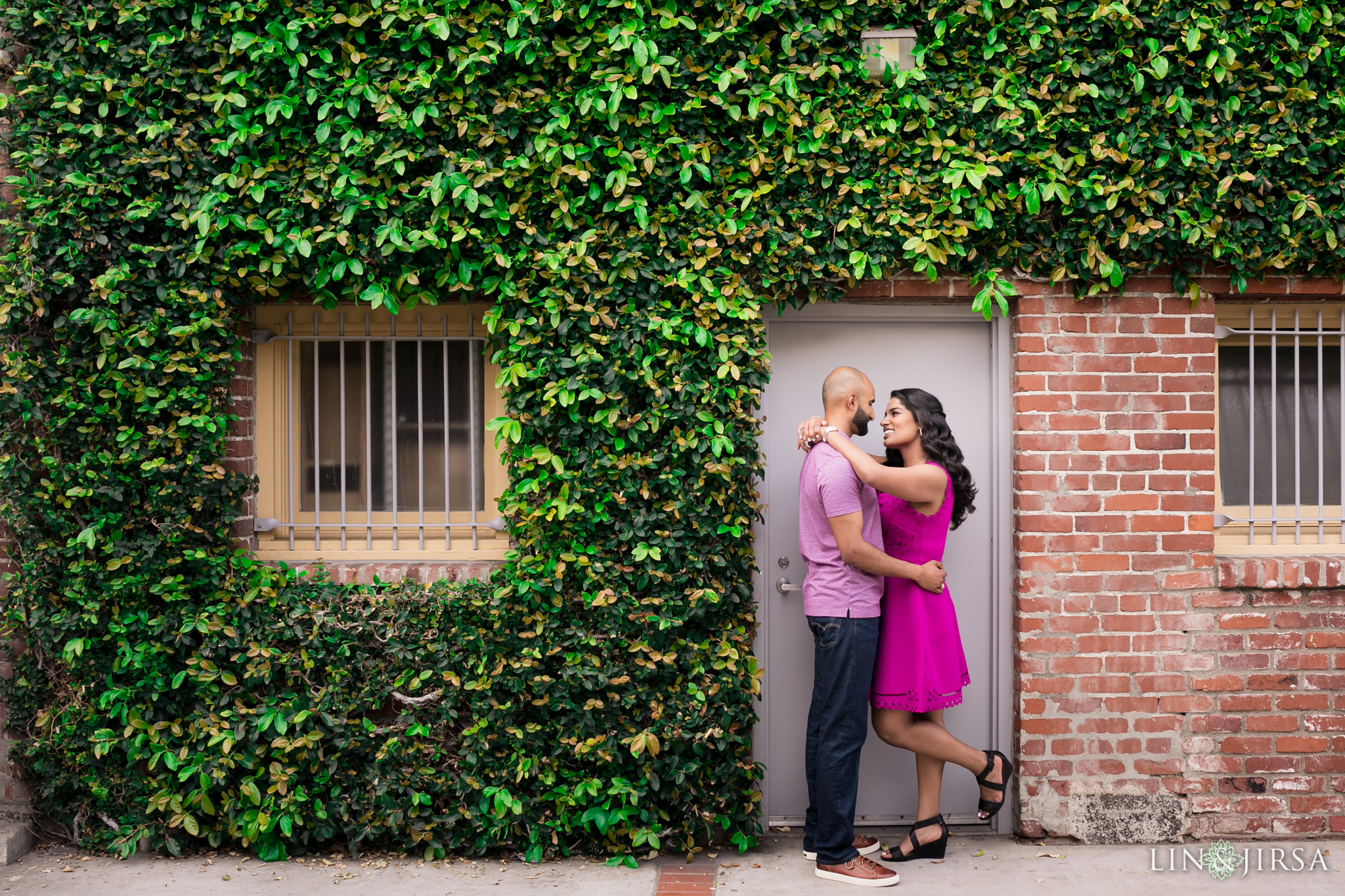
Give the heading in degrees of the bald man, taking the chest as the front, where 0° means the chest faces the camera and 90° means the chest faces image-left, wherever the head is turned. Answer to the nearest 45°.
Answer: approximately 270°

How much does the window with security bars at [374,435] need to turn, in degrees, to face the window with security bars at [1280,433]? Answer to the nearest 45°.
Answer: approximately 90° to its left

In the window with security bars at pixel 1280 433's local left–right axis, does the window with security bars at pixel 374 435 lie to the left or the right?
on its right

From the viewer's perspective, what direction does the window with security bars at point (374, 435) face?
toward the camera

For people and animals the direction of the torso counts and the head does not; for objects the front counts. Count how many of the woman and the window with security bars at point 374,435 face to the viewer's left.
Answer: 1

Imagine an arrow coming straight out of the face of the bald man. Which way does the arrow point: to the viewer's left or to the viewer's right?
to the viewer's right

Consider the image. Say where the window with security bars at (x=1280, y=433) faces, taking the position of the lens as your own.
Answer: facing the viewer

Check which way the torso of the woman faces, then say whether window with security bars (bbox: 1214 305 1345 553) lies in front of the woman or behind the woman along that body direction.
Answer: behind

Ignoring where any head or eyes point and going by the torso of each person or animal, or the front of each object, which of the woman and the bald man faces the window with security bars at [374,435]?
the woman

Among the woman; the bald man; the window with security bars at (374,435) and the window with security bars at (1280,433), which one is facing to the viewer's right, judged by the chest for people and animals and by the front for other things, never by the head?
the bald man

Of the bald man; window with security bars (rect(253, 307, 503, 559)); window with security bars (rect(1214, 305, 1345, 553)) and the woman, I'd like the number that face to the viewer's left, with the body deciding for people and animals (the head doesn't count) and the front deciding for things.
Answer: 1

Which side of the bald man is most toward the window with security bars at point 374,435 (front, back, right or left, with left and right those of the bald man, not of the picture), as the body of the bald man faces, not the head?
back

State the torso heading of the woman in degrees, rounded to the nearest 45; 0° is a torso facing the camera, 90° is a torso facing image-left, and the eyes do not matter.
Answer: approximately 90°

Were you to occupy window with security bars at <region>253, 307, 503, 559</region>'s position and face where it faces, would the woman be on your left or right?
on your left
